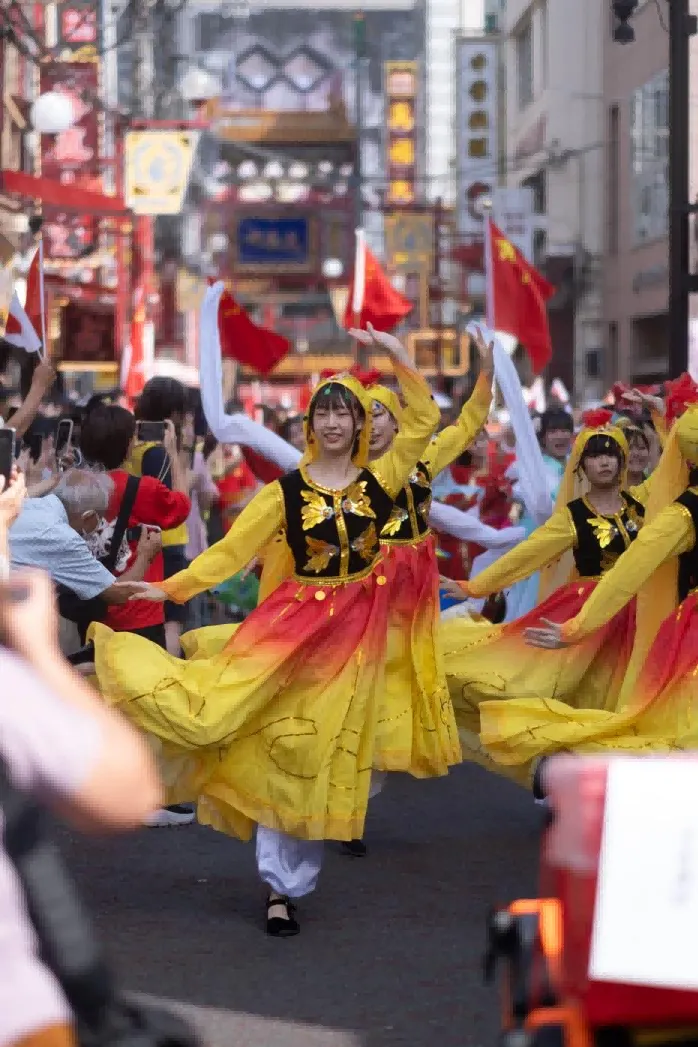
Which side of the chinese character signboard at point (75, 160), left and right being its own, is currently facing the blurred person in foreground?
front

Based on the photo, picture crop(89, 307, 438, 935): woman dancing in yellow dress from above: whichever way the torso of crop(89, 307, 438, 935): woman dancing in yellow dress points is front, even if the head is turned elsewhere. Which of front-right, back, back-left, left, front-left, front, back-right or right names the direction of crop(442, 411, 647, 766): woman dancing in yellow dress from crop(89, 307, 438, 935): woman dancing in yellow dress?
back-left

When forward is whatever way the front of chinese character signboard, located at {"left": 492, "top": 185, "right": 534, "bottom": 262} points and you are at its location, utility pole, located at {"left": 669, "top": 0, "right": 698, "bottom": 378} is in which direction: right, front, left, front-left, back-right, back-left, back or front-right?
front

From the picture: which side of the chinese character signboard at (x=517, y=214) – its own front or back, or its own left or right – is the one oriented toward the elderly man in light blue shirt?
front

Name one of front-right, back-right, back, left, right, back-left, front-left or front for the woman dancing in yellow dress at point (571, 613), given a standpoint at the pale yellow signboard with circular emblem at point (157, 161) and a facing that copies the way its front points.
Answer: front

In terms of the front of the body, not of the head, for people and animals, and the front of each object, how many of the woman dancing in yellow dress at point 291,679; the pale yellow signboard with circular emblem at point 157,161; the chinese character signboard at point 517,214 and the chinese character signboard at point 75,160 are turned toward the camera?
4

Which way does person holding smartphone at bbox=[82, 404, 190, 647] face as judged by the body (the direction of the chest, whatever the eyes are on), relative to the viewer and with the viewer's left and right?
facing away from the viewer and to the right of the viewer

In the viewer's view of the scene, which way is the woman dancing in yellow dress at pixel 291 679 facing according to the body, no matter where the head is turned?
toward the camera

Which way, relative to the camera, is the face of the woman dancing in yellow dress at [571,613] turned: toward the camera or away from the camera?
toward the camera

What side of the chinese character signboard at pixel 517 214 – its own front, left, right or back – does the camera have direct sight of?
front

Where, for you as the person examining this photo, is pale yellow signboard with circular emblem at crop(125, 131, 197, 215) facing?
facing the viewer

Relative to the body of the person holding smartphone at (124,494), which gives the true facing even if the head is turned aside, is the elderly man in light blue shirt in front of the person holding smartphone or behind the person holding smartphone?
behind

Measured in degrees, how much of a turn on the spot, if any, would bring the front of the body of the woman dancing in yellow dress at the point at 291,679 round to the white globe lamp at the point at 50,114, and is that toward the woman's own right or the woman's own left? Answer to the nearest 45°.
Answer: approximately 180°

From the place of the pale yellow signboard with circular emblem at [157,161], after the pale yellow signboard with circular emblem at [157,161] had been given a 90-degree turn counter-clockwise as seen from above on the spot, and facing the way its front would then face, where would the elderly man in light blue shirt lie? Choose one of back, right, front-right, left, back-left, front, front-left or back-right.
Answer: right

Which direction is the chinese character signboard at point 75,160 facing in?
toward the camera

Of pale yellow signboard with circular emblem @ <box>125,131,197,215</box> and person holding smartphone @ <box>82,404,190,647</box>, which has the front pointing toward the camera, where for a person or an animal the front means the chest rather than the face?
the pale yellow signboard with circular emblem

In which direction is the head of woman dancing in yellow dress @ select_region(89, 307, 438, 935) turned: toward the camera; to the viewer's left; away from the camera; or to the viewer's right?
toward the camera

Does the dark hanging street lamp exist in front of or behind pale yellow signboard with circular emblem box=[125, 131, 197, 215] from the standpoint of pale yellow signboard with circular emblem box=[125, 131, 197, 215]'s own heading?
in front
